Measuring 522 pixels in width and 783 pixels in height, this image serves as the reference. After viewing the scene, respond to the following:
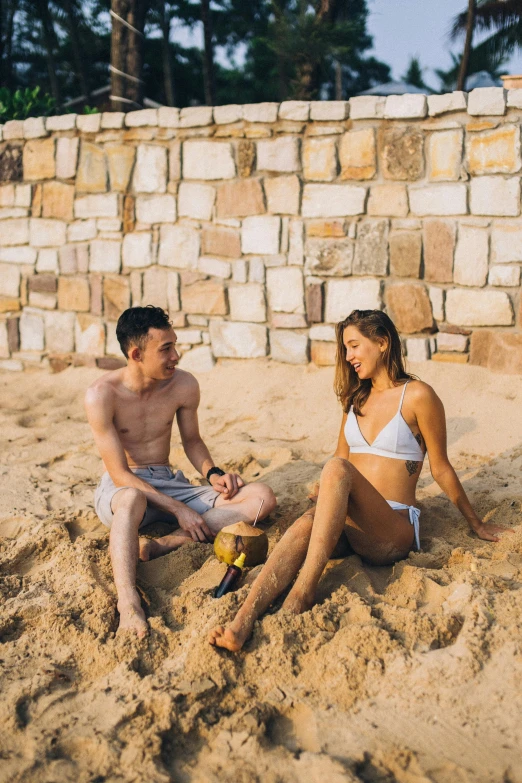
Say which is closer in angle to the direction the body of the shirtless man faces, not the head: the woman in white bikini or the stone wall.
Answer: the woman in white bikini

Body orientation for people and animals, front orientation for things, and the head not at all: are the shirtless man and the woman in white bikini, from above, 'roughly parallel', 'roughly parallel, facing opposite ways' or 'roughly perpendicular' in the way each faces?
roughly perpendicular

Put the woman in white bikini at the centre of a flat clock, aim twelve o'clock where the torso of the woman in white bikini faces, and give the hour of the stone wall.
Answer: The stone wall is roughly at 4 o'clock from the woman in white bikini.

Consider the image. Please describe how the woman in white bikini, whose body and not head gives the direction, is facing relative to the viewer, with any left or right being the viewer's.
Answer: facing the viewer and to the left of the viewer

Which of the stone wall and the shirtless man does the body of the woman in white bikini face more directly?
the shirtless man

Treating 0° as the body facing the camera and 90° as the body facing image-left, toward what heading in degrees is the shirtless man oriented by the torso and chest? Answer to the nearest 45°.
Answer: approximately 315°

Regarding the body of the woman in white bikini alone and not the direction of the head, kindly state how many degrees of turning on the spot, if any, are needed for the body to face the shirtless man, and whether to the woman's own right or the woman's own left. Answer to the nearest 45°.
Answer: approximately 45° to the woman's own right

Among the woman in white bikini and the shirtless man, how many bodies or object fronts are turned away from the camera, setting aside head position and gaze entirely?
0

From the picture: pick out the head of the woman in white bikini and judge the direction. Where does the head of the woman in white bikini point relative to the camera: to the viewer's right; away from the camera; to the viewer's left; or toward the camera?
to the viewer's left

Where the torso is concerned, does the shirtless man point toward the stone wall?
no
